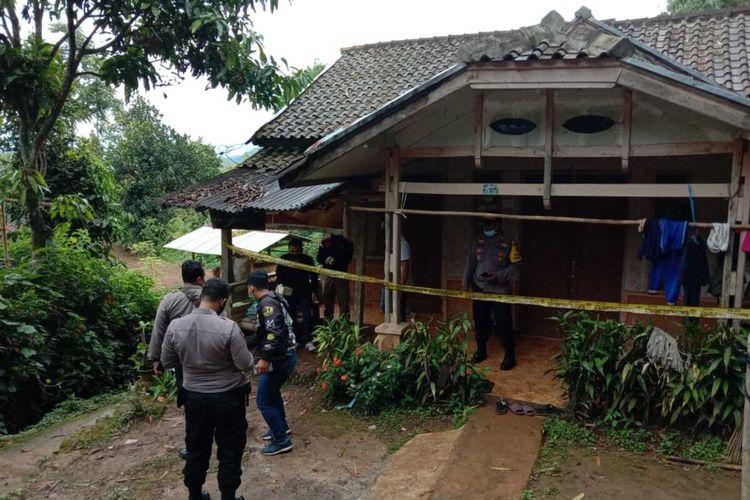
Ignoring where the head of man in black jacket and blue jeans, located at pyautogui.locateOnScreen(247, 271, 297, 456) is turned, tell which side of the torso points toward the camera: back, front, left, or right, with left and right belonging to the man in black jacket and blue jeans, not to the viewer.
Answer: left

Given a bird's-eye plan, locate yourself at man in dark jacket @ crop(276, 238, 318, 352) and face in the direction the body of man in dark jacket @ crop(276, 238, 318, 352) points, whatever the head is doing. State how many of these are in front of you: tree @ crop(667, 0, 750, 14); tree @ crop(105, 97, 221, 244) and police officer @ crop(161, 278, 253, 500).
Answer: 1

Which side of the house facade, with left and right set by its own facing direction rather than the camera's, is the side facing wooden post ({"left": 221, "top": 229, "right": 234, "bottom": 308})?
right

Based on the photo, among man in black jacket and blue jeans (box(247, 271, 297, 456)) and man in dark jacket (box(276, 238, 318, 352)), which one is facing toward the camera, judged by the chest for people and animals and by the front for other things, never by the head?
the man in dark jacket

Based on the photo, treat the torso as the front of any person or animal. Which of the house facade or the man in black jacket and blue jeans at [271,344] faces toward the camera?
the house facade

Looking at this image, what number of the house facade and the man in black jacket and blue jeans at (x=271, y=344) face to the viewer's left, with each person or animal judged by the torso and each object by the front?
1

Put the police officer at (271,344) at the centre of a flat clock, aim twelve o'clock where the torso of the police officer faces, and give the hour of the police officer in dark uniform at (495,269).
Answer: The police officer in dark uniform is roughly at 5 o'clock from the police officer.

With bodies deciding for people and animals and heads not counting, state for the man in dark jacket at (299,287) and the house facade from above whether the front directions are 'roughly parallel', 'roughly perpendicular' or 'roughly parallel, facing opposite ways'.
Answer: roughly parallel

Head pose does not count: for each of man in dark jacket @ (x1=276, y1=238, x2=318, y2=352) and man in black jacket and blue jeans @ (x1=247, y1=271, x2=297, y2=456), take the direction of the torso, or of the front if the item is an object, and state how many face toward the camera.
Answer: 1

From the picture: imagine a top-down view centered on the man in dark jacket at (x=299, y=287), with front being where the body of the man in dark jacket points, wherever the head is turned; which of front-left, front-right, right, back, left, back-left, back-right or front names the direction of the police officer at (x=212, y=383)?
front

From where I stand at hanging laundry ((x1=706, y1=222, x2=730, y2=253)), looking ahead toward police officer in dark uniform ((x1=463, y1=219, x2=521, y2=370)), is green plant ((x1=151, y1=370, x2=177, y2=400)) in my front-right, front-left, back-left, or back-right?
front-left

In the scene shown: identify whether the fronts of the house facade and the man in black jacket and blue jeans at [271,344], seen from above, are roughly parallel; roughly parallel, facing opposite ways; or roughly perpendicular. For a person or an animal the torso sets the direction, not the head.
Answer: roughly perpendicular

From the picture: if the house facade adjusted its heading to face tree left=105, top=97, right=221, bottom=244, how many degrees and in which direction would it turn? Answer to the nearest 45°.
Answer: approximately 135° to its right

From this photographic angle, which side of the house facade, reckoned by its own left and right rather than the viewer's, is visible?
front

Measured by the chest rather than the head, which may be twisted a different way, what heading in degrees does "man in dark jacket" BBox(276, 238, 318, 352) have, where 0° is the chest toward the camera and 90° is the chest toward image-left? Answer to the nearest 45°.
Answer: approximately 0°
